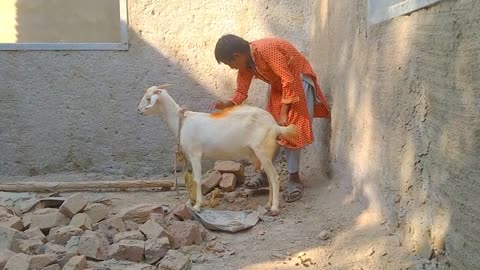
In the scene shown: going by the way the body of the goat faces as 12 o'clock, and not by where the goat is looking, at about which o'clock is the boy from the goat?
The boy is roughly at 5 o'clock from the goat.

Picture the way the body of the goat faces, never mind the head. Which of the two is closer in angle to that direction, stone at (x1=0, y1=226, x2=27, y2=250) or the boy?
the stone

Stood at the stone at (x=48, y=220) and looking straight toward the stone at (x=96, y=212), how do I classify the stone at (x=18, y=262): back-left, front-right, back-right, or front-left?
back-right

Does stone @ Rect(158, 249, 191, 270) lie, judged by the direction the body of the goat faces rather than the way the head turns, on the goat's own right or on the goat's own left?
on the goat's own left

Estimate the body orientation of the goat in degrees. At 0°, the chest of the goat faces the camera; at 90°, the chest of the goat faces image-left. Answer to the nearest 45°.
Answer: approximately 90°

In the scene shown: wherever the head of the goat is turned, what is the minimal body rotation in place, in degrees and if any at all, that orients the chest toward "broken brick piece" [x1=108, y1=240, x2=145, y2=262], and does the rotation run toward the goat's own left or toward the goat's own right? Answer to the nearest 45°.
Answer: approximately 45° to the goat's own left

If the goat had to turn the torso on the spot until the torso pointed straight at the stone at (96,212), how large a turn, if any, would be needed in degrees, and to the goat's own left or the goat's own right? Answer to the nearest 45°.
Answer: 0° — it already faces it

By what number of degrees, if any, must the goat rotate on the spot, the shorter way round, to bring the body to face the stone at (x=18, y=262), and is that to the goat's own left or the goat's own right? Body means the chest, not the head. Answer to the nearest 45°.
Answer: approximately 45° to the goat's own left

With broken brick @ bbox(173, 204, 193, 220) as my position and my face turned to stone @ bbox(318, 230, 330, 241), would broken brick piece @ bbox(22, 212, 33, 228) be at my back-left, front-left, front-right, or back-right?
back-right
